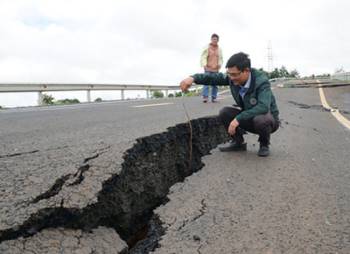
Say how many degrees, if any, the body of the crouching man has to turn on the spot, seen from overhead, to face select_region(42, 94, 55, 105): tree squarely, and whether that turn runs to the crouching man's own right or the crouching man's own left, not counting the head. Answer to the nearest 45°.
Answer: approximately 90° to the crouching man's own right

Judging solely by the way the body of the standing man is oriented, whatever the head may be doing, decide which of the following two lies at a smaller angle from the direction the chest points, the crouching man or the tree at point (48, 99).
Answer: the crouching man

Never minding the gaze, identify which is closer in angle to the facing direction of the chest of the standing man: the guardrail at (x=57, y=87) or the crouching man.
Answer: the crouching man

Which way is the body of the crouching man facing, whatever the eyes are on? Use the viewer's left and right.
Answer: facing the viewer and to the left of the viewer

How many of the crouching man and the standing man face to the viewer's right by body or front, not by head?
0

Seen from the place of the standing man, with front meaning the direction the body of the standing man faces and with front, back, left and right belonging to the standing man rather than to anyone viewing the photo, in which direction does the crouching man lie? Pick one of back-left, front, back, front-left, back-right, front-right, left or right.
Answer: front

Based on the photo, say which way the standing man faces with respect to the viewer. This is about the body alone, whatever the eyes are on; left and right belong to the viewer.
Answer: facing the viewer

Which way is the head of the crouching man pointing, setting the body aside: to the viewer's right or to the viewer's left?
to the viewer's left
